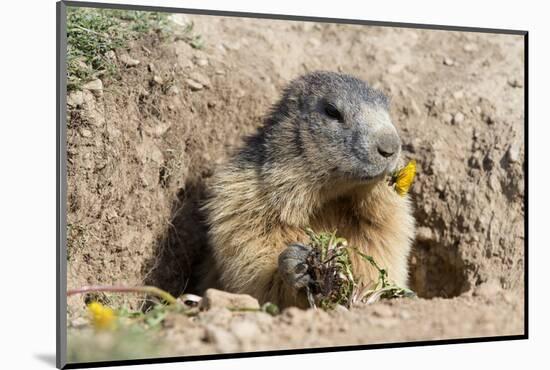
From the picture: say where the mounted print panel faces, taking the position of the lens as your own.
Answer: facing the viewer and to the right of the viewer
